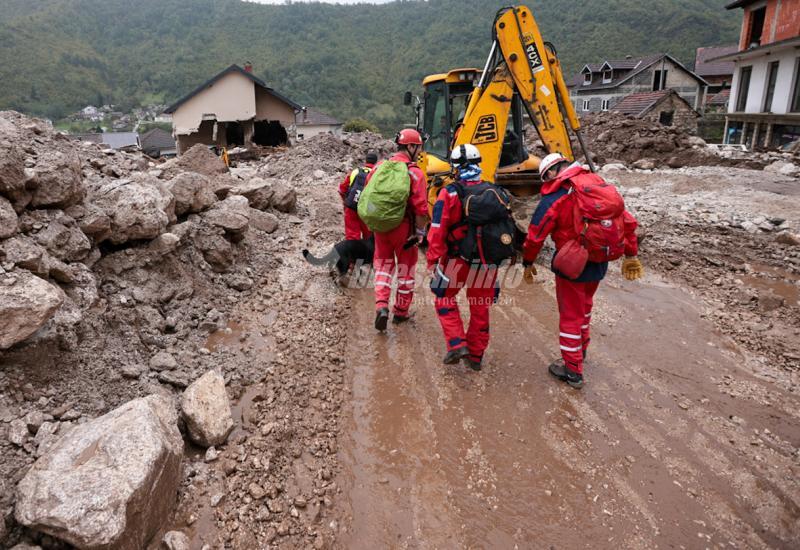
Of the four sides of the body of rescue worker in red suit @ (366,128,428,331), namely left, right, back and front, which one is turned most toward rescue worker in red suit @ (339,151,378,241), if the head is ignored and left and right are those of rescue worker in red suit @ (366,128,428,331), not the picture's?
front

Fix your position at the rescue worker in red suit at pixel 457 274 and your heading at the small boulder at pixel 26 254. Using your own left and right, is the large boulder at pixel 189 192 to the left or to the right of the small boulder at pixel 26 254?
right

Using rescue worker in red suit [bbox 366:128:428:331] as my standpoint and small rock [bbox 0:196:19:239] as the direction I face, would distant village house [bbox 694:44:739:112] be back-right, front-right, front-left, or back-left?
back-right

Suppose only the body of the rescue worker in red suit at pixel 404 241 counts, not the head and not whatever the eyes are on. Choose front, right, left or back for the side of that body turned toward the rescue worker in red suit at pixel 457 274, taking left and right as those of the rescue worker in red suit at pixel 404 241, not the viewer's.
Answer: right

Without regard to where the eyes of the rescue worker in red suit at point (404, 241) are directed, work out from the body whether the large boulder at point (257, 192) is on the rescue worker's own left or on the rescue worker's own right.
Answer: on the rescue worker's own left

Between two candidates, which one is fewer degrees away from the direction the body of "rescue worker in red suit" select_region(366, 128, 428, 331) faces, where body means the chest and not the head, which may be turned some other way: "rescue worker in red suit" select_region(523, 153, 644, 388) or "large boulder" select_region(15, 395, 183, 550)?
the rescue worker in red suit

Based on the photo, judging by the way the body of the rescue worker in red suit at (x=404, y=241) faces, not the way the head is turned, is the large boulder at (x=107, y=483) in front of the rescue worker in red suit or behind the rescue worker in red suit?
behind

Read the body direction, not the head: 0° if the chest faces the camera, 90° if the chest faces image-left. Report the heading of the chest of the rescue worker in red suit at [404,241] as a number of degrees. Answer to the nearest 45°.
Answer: approximately 225°

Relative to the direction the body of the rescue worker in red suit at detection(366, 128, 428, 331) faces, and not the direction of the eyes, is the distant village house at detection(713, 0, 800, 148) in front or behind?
in front

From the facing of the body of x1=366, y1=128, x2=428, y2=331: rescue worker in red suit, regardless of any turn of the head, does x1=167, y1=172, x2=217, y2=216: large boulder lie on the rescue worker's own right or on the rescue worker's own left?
on the rescue worker's own left

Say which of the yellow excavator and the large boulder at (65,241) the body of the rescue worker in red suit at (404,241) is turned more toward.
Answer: the yellow excavator

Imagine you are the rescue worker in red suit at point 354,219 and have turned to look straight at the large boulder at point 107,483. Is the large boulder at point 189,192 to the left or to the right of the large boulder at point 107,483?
right
